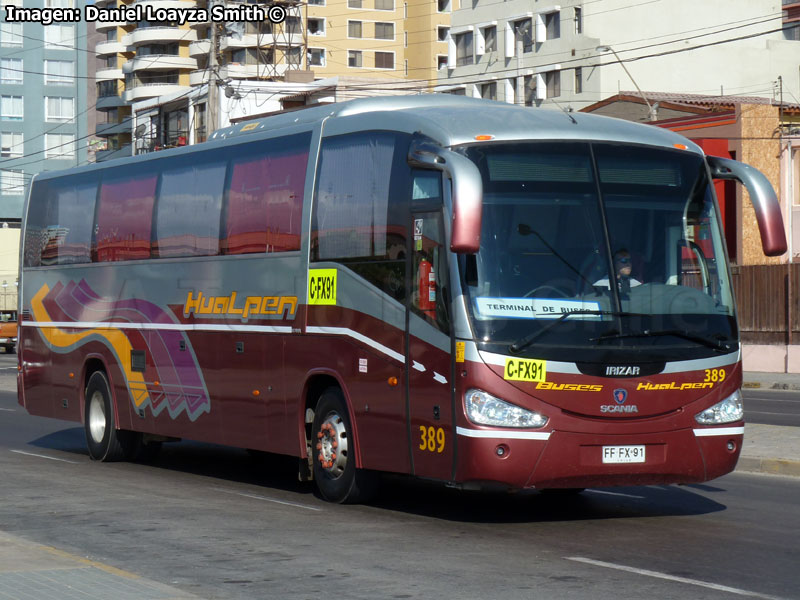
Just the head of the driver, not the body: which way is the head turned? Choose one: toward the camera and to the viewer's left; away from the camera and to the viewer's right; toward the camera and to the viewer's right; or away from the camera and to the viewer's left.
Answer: toward the camera and to the viewer's right

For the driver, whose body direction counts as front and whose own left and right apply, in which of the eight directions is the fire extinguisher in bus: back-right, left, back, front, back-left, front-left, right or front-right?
back-right

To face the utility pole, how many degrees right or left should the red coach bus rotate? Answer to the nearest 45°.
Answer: approximately 135° to its left

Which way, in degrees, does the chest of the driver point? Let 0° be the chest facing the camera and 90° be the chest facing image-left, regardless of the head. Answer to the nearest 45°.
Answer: approximately 315°

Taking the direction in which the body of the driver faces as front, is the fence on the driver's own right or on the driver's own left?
on the driver's own left

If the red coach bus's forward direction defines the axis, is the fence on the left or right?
on its left
